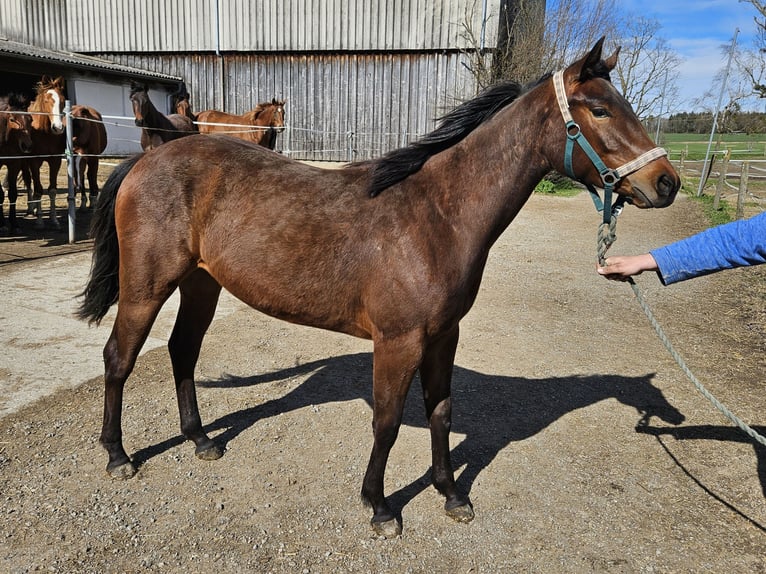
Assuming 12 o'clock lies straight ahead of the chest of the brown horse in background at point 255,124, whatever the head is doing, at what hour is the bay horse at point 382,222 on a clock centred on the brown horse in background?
The bay horse is roughly at 3 o'clock from the brown horse in background.

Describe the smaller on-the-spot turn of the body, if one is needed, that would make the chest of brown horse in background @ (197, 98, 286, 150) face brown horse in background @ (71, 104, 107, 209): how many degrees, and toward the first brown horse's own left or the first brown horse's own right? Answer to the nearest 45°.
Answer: approximately 135° to the first brown horse's own right

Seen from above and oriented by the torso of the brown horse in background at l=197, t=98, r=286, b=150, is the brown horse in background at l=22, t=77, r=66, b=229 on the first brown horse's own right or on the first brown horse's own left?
on the first brown horse's own right

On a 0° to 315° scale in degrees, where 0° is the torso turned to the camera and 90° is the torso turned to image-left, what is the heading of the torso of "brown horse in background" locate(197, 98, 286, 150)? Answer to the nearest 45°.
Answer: approximately 270°
